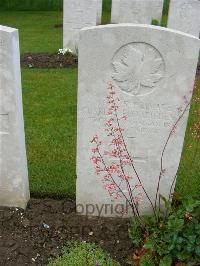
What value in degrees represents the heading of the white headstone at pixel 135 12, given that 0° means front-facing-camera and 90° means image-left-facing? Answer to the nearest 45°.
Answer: approximately 0°

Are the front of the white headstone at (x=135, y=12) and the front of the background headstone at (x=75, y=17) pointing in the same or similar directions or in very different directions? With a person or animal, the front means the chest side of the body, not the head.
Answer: same or similar directions

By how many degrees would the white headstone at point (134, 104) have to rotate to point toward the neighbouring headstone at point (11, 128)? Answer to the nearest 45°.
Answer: approximately 90° to its right

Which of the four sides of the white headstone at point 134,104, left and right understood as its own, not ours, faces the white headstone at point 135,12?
back

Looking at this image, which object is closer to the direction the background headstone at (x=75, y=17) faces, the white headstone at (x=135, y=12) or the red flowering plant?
the red flowering plant

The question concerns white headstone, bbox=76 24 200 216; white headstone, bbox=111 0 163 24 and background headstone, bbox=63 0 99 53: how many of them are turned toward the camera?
3

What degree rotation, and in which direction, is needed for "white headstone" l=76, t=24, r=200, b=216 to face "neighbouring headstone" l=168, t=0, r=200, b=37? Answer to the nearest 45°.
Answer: approximately 180°

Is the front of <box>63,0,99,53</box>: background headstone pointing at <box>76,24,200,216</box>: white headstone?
yes

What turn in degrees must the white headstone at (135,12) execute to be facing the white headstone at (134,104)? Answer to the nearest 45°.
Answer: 0° — it already faces it

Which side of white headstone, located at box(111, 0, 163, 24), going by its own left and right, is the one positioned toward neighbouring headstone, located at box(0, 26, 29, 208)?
front

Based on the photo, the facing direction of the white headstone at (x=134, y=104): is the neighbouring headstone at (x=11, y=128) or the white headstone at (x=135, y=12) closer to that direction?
the neighbouring headstone

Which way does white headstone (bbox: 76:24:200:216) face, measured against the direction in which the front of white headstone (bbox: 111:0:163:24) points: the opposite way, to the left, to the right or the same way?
the same way

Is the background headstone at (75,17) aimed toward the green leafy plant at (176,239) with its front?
yes

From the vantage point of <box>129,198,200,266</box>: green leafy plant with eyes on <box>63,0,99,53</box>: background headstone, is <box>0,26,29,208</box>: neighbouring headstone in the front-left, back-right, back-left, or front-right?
front-left

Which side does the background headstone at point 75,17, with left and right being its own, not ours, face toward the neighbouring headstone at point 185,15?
left

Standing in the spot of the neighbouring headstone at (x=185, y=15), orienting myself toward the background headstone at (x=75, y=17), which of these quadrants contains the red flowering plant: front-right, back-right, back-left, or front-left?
front-left

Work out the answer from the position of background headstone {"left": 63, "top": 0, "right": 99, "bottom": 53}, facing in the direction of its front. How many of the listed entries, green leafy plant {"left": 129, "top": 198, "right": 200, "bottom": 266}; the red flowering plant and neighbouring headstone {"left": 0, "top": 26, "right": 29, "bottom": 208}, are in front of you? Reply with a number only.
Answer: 3

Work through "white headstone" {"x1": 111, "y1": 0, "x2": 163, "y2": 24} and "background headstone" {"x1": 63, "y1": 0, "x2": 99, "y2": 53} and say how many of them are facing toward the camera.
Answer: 2

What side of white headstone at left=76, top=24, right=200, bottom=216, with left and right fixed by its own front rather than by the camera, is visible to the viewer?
front

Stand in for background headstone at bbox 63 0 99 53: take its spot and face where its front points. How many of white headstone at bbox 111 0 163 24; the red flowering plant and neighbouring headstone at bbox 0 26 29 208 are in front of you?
2

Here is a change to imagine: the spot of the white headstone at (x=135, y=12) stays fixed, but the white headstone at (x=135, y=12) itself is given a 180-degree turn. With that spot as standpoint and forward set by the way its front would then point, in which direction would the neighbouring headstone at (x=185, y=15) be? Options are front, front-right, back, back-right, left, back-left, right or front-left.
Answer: back-right
